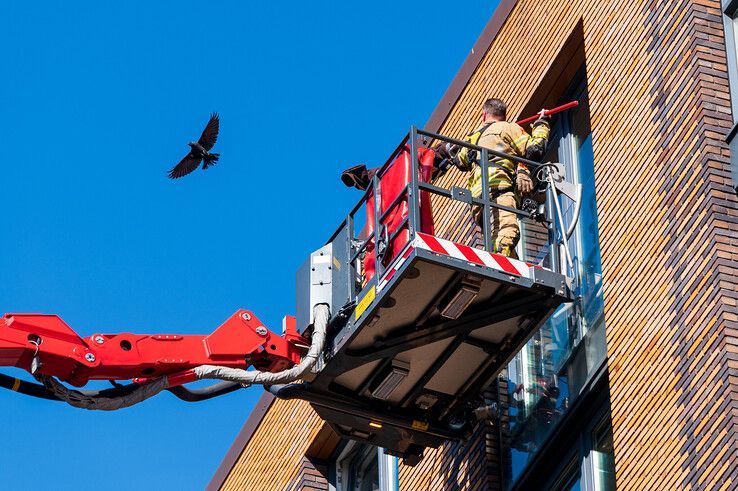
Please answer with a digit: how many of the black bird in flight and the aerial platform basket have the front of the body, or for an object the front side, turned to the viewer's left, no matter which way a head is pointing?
1

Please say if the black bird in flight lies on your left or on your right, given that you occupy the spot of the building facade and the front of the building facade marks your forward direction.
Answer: on your right

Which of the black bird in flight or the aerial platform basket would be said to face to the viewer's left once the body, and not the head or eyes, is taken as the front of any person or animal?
the black bird in flight

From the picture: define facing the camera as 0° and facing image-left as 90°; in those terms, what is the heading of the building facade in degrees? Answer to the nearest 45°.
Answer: approximately 45°

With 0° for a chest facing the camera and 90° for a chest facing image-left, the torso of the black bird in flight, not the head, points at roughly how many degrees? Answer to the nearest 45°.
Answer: approximately 90°

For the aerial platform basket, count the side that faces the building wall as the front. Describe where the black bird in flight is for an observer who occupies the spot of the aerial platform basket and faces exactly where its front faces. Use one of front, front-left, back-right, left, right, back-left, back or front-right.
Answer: back

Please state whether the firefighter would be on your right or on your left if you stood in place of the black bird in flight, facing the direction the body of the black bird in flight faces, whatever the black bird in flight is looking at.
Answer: on your left
